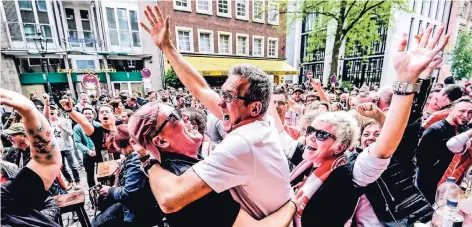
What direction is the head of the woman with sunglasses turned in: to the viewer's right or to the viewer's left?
to the viewer's left

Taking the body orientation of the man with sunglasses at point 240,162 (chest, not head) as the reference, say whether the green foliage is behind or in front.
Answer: behind

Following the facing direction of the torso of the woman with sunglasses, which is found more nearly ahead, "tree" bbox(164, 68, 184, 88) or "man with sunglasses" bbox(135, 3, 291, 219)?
the man with sunglasses

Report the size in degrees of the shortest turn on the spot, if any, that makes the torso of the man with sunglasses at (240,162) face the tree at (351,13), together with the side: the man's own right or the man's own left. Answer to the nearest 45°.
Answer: approximately 135° to the man's own right

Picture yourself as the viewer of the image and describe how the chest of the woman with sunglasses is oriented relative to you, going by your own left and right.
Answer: facing the viewer and to the left of the viewer

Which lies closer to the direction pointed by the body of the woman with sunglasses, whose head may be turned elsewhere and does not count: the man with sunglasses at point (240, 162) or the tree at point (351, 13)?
the man with sunglasses

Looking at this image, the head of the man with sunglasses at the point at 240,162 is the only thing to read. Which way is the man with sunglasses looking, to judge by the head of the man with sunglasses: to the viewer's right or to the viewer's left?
to the viewer's left

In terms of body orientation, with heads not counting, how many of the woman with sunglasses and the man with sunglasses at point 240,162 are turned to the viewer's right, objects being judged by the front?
0

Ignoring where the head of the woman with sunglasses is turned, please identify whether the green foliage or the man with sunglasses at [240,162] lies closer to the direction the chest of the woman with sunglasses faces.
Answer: the man with sunglasses
